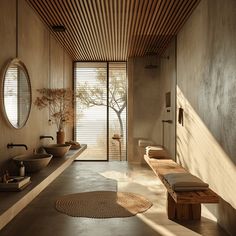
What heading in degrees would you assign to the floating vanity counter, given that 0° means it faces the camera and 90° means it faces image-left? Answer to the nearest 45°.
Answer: approximately 270°

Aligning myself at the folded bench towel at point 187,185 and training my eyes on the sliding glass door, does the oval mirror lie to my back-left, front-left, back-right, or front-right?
front-left

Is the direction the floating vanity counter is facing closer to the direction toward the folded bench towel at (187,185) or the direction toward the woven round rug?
the folded bench towel

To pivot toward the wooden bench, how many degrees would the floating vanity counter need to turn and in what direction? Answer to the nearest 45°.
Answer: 0° — it already faces it

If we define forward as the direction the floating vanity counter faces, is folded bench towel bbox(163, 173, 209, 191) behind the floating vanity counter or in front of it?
in front
